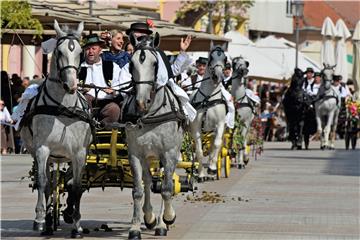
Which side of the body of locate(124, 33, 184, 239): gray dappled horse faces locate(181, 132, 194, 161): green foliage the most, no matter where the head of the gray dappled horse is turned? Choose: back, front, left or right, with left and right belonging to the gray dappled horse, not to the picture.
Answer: back

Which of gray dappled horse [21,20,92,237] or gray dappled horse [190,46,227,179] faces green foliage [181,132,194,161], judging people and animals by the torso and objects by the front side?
gray dappled horse [190,46,227,179]

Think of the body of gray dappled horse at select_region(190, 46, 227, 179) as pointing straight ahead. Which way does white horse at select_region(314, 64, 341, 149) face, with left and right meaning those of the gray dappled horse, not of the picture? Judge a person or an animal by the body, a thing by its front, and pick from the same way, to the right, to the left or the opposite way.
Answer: the same way

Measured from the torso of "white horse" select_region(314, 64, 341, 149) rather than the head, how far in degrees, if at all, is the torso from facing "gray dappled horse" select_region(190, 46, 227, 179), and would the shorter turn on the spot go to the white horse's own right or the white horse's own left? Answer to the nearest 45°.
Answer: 0° — it already faces it

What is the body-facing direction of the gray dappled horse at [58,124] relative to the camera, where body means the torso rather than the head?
toward the camera

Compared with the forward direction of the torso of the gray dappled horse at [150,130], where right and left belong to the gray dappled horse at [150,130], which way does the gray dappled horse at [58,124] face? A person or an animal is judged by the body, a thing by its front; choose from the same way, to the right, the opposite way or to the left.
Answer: the same way

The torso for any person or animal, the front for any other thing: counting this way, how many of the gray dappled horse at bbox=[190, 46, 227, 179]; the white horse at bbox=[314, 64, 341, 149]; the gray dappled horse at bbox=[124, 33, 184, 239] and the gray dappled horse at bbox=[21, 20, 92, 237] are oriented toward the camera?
4

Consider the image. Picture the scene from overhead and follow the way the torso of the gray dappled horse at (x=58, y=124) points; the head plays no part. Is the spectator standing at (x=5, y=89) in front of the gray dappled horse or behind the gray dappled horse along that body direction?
behind

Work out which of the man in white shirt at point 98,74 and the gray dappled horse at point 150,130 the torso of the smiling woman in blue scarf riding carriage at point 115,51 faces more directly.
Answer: the gray dappled horse

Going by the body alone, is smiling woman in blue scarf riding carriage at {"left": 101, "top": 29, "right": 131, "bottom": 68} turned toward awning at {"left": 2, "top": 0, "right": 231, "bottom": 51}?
no

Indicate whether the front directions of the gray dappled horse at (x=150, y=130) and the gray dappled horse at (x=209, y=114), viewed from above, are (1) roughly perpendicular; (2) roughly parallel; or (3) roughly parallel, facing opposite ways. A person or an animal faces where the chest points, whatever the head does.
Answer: roughly parallel

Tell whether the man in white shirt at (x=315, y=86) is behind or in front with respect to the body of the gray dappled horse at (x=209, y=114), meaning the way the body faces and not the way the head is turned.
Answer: behind

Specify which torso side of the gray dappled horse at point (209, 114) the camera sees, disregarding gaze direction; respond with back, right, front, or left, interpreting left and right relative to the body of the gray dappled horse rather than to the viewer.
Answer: front

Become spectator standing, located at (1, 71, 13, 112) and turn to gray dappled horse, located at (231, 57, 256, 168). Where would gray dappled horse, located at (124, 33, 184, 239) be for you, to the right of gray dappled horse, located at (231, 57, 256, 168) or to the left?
right

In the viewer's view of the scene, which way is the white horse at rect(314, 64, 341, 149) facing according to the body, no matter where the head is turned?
toward the camera

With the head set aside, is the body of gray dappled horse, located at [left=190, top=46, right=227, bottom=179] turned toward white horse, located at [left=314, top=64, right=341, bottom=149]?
no
